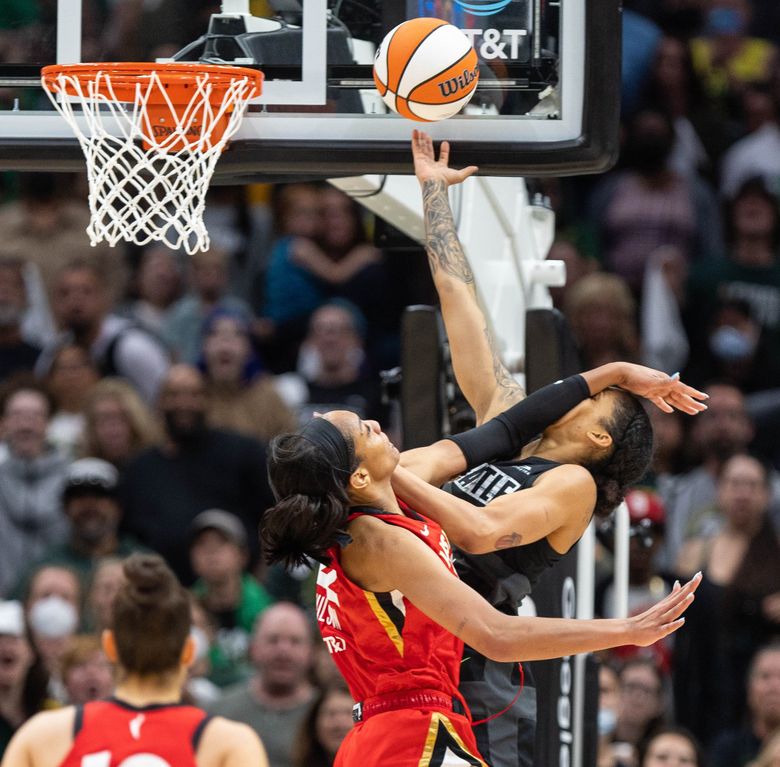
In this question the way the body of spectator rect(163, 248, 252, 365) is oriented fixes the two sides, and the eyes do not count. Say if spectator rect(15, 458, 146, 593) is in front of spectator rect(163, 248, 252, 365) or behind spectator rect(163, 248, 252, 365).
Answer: in front

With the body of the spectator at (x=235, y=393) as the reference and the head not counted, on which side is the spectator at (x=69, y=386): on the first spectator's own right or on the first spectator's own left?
on the first spectator's own right

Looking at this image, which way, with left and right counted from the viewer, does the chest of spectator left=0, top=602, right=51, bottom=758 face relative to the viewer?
facing the viewer

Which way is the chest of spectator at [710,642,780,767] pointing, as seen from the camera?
toward the camera

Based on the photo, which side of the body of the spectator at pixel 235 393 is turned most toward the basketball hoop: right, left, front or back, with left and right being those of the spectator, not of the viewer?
front

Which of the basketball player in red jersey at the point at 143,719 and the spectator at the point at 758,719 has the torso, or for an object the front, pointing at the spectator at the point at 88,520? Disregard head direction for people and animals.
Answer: the basketball player in red jersey

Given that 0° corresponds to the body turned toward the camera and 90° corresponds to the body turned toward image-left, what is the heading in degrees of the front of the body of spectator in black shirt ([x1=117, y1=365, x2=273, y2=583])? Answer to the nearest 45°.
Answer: approximately 0°

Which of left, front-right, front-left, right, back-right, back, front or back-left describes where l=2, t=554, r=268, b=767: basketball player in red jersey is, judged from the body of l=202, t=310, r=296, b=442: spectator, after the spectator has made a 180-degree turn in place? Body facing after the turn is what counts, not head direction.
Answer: back

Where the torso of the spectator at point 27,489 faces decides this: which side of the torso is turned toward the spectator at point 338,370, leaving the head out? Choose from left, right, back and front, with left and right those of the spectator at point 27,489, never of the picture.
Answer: left

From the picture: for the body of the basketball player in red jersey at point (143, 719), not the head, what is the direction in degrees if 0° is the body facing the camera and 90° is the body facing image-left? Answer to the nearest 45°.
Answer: approximately 180°

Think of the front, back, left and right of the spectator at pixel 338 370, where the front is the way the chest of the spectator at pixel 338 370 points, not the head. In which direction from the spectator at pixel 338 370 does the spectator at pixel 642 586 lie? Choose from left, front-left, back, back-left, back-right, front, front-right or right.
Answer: front-left

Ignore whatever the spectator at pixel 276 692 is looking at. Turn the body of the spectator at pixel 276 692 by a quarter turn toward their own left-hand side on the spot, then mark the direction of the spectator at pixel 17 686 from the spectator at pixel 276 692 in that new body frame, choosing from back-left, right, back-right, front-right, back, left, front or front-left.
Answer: back

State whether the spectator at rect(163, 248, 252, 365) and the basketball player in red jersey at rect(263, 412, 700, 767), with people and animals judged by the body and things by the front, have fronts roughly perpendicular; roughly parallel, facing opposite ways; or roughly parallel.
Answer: roughly perpendicular

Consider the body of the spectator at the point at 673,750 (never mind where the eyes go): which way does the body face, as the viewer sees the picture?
toward the camera

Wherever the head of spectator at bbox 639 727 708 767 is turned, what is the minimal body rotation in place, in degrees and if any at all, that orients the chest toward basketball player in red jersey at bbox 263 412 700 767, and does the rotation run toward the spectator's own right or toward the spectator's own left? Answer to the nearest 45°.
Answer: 0° — they already face them
